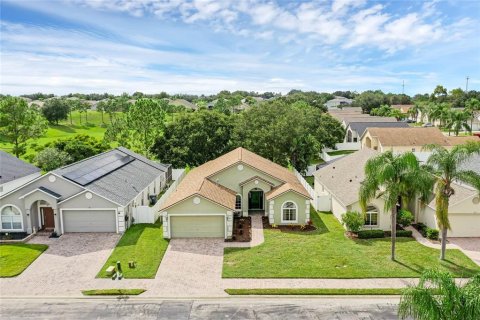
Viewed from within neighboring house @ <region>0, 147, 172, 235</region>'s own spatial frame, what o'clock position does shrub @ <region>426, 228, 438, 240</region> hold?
The shrub is roughly at 10 o'clock from the neighboring house.

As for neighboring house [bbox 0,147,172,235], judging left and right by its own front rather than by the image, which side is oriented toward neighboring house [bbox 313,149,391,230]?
left

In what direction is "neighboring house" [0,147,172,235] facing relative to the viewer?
toward the camera

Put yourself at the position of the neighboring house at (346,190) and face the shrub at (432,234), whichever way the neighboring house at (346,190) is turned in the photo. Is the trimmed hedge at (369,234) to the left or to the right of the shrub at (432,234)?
right

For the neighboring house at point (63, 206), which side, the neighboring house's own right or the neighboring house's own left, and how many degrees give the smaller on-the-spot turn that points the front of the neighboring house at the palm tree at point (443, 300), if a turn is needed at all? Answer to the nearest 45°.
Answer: approximately 45° to the neighboring house's own left

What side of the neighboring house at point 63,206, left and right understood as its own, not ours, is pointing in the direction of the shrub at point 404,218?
left

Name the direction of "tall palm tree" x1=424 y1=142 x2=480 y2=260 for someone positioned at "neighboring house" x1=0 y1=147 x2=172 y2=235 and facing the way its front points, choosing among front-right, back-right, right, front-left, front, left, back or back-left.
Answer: front-left

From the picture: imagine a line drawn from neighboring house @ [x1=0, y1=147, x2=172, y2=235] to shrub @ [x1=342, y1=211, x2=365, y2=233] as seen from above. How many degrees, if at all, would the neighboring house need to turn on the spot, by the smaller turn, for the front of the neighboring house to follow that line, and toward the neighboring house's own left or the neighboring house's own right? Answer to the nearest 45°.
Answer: approximately 45° to the neighboring house's own left
